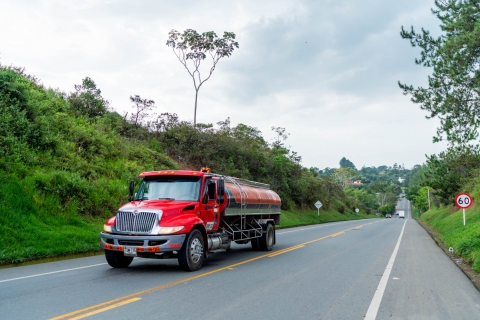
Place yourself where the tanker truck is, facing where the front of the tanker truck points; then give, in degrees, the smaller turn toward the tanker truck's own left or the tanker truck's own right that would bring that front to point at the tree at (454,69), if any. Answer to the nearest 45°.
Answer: approximately 180°

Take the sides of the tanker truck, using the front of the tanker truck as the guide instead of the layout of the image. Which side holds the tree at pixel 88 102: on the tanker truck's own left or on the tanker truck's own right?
on the tanker truck's own right

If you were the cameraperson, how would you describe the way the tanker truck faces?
facing the viewer and to the left of the viewer
